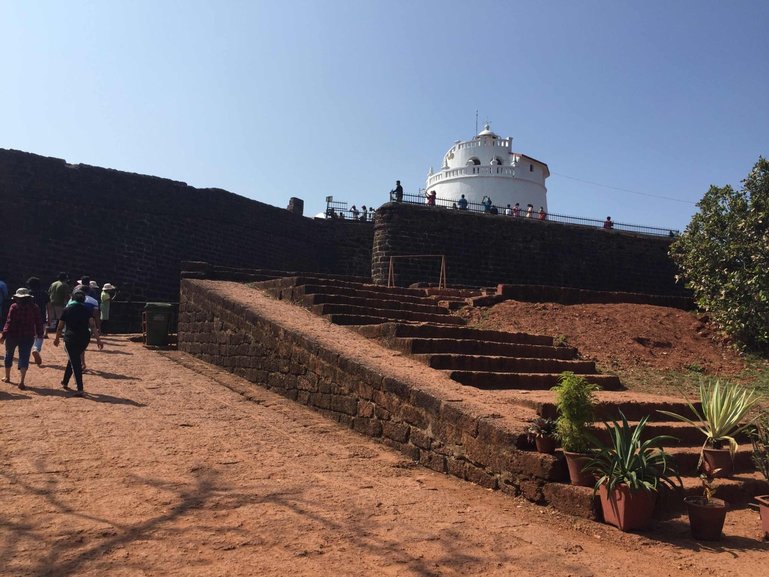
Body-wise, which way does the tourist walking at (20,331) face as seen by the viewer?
away from the camera

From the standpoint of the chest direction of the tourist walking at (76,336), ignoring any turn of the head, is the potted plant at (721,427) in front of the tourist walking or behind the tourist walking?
behind

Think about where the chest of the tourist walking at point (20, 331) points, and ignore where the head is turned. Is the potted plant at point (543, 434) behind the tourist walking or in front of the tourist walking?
behind

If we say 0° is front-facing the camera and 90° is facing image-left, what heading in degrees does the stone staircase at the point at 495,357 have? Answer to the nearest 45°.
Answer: approximately 315°

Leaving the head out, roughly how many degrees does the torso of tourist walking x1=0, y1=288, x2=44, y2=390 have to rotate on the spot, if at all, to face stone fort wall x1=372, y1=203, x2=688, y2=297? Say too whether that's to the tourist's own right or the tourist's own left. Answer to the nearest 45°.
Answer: approximately 45° to the tourist's own right

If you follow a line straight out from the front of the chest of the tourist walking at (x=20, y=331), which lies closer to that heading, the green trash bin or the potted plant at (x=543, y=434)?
the green trash bin

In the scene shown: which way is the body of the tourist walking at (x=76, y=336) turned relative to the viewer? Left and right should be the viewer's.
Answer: facing away from the viewer

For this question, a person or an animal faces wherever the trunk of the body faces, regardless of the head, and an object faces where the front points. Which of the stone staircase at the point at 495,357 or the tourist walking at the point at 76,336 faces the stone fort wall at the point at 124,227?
the tourist walking

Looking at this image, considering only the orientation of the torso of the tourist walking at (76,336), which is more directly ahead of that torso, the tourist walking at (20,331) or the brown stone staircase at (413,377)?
the tourist walking

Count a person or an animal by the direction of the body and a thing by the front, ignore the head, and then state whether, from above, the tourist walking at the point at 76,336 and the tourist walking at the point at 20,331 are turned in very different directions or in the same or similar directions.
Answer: same or similar directions

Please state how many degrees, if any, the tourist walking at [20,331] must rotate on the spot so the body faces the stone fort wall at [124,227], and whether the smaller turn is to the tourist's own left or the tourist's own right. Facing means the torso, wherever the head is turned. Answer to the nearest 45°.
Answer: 0° — they already face it

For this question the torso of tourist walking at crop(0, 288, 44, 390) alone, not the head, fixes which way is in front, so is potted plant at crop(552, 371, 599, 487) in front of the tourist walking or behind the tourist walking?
behind

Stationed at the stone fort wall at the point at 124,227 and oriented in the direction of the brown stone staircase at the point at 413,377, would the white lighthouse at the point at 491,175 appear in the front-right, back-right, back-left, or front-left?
back-left

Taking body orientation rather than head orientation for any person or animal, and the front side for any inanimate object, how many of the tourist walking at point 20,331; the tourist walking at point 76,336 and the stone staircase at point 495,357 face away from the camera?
2

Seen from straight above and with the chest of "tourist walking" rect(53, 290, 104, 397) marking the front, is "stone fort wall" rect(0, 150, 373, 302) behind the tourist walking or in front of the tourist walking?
in front

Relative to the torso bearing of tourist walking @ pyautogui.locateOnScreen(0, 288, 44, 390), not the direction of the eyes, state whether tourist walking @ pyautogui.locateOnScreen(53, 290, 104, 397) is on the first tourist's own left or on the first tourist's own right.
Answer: on the first tourist's own right

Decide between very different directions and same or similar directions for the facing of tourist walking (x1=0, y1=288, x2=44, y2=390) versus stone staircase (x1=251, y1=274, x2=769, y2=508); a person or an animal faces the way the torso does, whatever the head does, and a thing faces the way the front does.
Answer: very different directions

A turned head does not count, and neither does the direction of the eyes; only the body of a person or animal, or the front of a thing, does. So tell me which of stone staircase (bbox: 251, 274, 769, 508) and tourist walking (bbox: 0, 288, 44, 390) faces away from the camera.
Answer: the tourist walking
